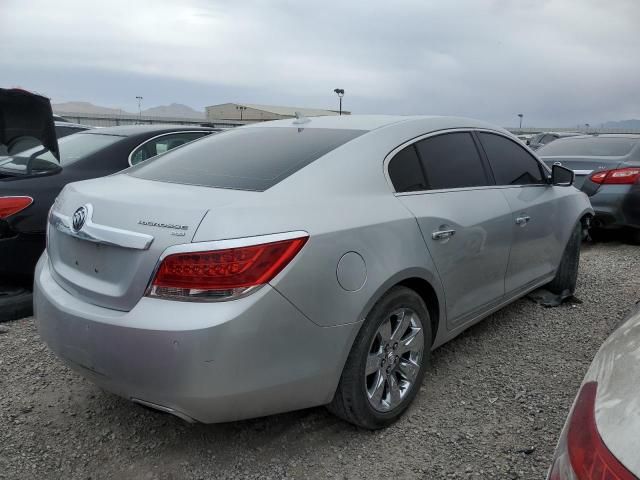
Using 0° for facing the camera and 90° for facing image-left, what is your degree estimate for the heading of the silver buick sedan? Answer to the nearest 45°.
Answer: approximately 225°

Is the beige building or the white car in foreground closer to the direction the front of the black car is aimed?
the beige building

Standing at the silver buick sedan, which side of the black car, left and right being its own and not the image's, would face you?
right

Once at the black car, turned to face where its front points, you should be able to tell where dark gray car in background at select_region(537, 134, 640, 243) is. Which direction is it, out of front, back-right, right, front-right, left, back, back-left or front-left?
front-right

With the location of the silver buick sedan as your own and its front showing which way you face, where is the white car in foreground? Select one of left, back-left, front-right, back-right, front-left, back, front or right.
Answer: right

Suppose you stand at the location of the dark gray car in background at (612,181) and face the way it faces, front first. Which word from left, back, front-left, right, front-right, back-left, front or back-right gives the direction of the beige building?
left

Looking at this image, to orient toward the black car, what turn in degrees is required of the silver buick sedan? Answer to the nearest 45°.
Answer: approximately 90° to its left

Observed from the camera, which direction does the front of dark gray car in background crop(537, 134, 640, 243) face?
facing away from the viewer and to the right of the viewer

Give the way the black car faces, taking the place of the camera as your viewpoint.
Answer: facing away from the viewer and to the right of the viewer
